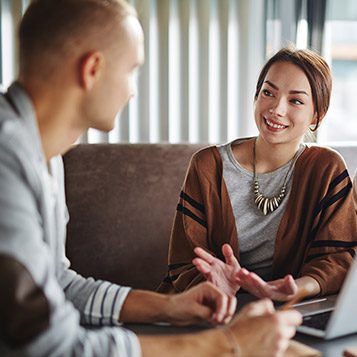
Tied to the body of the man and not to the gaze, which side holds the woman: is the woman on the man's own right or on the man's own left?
on the man's own left

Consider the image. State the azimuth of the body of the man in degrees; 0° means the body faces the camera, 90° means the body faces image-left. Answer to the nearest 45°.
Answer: approximately 270°

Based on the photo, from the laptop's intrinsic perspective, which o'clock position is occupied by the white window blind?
The white window blind is roughly at 1 o'clock from the laptop.

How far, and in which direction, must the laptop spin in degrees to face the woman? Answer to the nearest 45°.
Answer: approximately 45° to its right

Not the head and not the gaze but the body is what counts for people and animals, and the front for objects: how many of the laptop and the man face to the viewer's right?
1

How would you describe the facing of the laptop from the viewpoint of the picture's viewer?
facing away from the viewer and to the left of the viewer

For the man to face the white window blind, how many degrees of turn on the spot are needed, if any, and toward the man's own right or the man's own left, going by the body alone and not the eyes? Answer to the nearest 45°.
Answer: approximately 90° to the man's own left

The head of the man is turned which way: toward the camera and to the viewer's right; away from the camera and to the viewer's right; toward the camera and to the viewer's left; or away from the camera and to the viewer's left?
away from the camera and to the viewer's right
